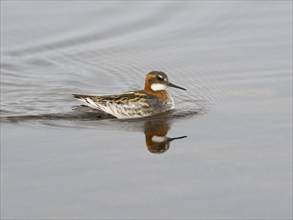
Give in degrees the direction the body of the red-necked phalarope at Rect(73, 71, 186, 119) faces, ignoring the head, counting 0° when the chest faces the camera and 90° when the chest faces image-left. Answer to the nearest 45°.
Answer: approximately 270°
